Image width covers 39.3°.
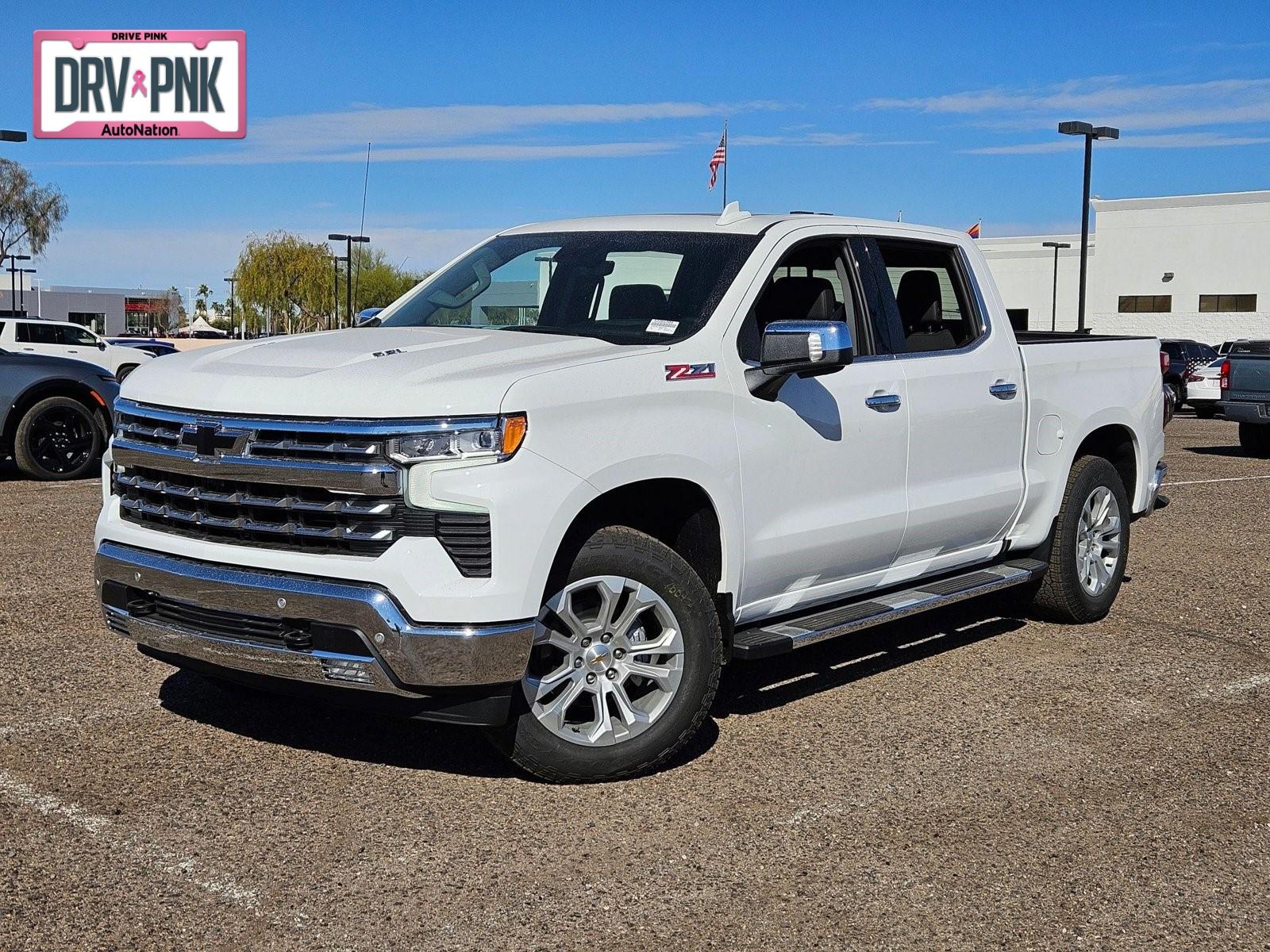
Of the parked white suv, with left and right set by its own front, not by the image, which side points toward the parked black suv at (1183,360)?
front

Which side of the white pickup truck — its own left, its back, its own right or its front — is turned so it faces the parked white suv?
right

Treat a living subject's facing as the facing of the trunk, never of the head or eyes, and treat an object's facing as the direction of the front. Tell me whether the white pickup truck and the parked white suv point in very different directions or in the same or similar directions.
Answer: very different directions

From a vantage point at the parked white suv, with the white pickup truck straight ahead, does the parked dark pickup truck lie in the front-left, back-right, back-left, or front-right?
front-left

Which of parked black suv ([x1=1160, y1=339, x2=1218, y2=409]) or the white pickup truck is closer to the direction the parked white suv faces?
the parked black suv

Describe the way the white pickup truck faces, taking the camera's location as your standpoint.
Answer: facing the viewer and to the left of the viewer

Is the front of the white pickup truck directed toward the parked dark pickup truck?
no

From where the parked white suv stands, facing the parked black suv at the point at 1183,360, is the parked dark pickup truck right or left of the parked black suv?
right

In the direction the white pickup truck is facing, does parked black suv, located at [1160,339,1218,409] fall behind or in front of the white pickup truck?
behind

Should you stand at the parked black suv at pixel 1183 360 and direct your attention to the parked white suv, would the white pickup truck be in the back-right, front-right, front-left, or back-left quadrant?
front-left

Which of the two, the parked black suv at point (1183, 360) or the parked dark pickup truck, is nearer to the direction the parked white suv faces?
the parked black suv

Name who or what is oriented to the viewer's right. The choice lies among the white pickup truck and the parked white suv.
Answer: the parked white suv

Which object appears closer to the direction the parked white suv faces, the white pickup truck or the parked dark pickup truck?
the parked dark pickup truck

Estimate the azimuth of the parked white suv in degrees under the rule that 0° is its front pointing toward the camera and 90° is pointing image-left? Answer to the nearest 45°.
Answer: approximately 270°

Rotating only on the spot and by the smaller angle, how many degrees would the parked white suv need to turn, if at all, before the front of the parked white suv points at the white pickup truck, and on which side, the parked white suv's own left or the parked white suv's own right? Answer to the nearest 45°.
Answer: approximately 90° to the parked white suv's own right

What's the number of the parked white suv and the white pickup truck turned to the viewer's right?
1
